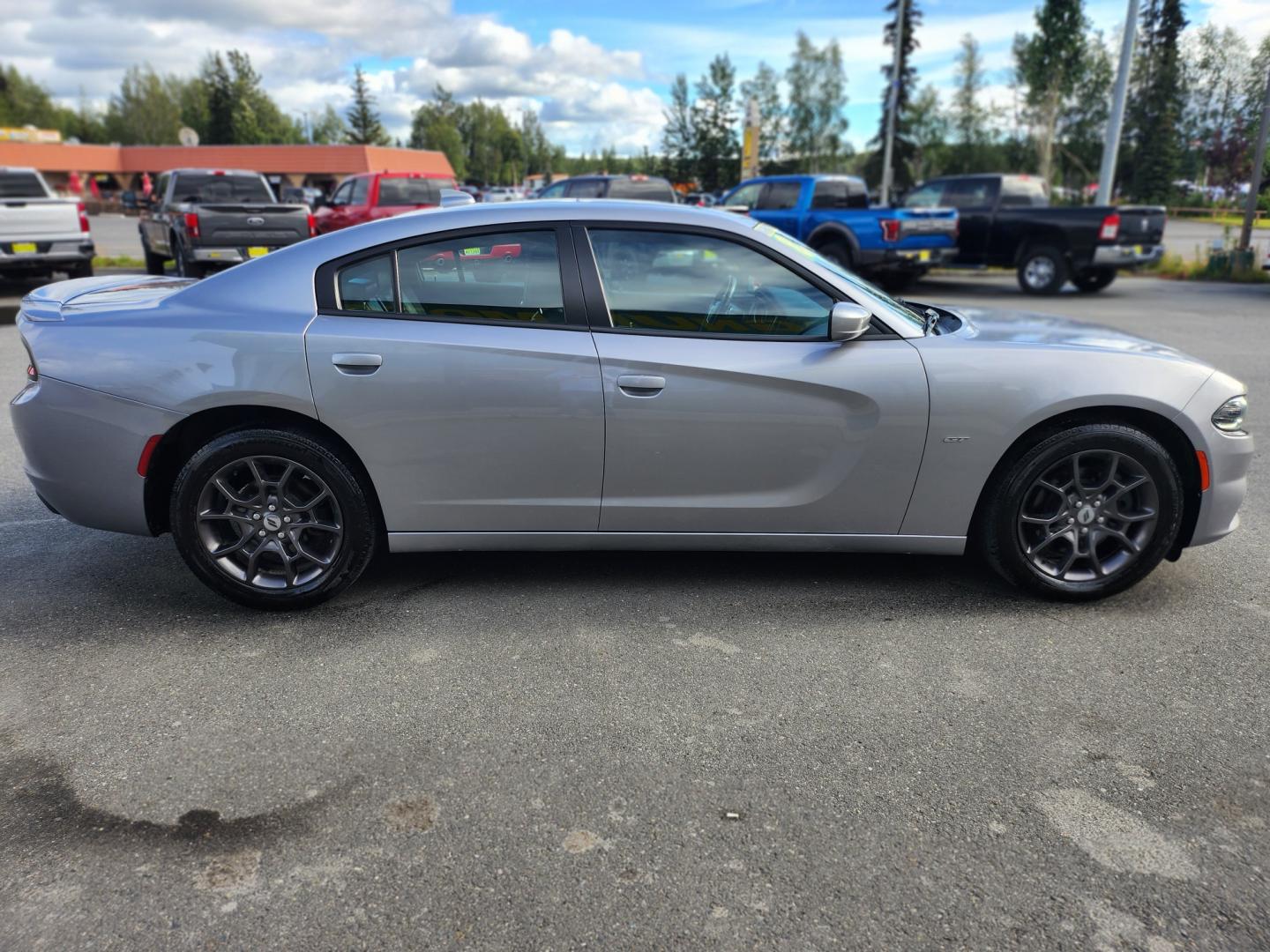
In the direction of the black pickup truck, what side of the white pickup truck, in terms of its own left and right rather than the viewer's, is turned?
right

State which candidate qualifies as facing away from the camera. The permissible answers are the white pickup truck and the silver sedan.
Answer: the white pickup truck

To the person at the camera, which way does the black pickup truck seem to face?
facing away from the viewer and to the left of the viewer

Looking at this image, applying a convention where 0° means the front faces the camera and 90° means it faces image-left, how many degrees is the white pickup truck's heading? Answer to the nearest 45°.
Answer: approximately 180°

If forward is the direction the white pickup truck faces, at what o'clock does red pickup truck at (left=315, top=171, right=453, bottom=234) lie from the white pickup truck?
The red pickup truck is roughly at 2 o'clock from the white pickup truck.

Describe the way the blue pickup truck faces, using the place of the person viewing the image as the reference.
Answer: facing away from the viewer and to the left of the viewer

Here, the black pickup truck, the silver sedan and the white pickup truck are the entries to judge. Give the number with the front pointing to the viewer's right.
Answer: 1

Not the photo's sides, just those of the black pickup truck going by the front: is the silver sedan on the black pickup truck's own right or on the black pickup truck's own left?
on the black pickup truck's own left

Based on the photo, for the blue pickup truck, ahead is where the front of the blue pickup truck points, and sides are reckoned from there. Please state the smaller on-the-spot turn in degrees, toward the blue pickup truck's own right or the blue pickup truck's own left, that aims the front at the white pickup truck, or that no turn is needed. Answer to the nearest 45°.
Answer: approximately 90° to the blue pickup truck's own left

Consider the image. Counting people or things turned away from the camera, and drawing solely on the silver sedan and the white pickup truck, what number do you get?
1

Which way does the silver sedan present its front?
to the viewer's right

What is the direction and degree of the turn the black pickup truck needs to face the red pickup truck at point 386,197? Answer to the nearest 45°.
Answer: approximately 45° to its left

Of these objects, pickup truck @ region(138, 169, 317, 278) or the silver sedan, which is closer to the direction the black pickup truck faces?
the pickup truck

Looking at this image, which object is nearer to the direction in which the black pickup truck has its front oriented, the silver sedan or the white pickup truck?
the white pickup truck

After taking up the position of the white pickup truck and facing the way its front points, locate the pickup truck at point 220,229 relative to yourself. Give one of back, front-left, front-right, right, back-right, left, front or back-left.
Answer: right
